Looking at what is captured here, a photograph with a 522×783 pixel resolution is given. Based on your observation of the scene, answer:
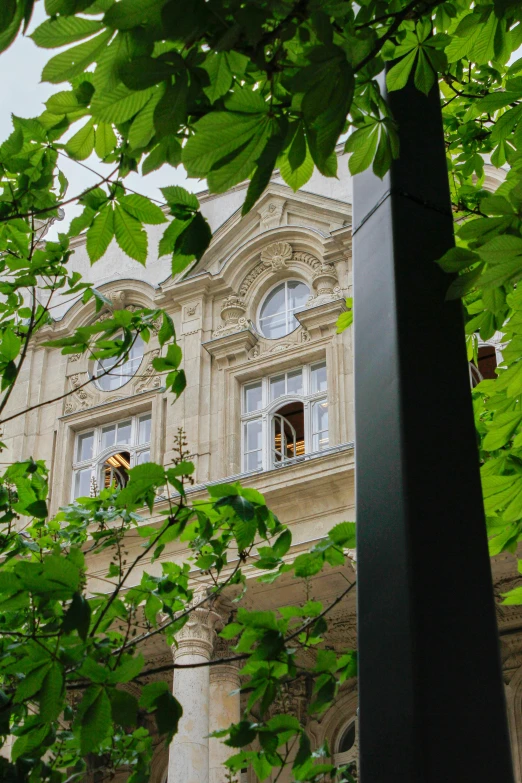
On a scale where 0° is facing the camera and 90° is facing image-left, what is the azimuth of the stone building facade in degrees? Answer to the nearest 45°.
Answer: approximately 45°

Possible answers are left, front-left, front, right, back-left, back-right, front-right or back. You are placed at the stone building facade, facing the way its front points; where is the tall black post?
front-left
